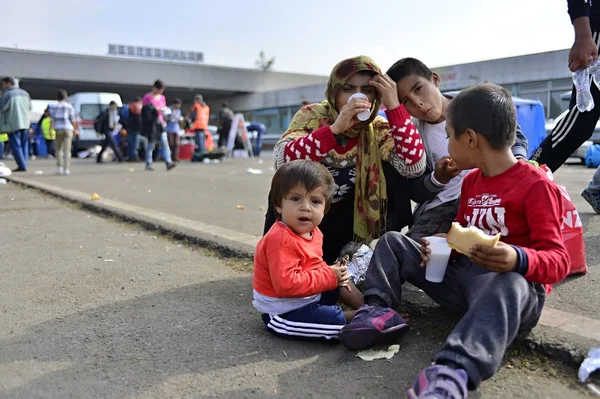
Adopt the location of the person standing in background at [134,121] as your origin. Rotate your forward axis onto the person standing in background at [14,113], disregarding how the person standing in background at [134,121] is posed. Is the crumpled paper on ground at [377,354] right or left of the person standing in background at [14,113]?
left

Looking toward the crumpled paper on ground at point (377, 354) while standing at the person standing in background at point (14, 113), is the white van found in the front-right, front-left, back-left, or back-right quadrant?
back-left
